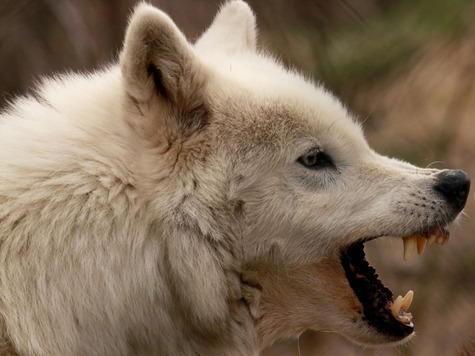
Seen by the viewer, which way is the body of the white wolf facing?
to the viewer's right
